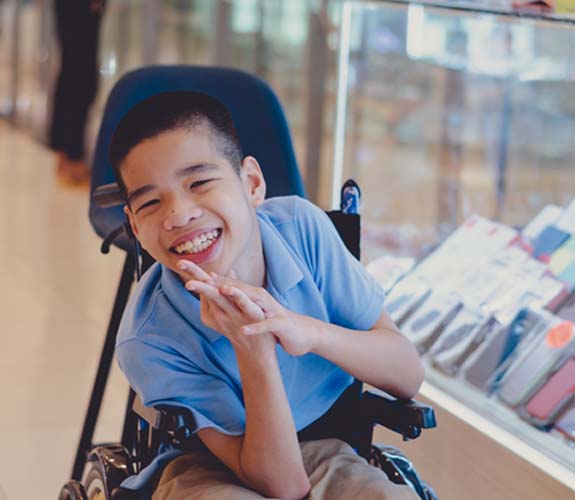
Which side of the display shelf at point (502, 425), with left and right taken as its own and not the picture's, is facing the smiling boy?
front

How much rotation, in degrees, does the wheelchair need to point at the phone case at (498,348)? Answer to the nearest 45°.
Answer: approximately 90° to its left

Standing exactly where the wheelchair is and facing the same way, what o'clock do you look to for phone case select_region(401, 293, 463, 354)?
The phone case is roughly at 9 o'clock from the wheelchair.

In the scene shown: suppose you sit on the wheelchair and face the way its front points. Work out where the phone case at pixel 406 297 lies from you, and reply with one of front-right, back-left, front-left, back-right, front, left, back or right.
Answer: left

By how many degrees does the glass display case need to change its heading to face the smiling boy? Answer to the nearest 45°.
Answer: approximately 45° to its left

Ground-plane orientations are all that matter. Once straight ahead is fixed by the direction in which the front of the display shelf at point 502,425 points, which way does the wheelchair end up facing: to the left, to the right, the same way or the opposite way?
to the left

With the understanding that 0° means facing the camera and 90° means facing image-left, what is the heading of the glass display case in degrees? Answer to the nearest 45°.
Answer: approximately 45°

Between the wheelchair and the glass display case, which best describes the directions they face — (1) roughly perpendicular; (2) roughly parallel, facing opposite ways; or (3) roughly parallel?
roughly perpendicular

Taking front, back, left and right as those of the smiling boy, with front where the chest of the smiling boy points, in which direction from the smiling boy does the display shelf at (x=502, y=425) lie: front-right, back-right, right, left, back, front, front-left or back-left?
back-left
